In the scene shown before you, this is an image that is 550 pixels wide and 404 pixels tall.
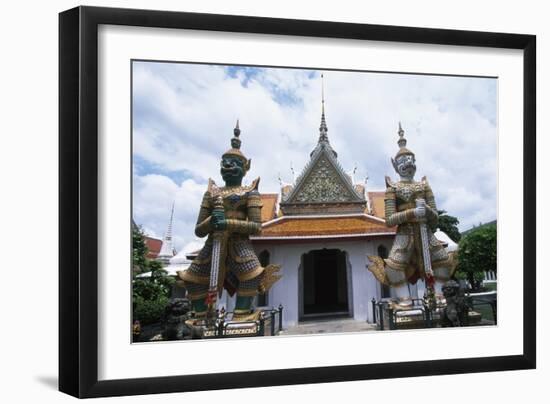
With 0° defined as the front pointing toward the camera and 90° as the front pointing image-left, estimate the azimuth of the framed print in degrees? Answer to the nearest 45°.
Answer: approximately 315°
